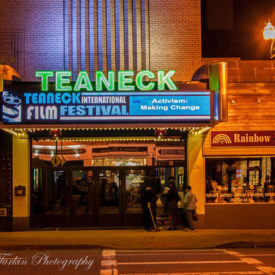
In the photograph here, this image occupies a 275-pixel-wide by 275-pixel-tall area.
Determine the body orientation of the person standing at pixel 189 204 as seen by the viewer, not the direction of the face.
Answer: to the viewer's left

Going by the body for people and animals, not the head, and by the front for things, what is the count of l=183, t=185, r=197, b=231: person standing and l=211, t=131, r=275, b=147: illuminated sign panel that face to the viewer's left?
1

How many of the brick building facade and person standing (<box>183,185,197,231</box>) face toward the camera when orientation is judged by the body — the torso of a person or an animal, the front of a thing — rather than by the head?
1

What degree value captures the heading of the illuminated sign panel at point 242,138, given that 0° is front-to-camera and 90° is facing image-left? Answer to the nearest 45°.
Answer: approximately 0°

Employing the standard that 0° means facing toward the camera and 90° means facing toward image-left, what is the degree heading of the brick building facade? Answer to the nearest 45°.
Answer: approximately 0°

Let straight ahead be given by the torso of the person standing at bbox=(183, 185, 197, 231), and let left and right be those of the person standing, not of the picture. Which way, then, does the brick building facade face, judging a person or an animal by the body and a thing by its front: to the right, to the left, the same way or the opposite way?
to the left

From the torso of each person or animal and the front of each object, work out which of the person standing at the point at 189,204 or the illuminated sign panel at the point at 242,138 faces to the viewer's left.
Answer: the person standing

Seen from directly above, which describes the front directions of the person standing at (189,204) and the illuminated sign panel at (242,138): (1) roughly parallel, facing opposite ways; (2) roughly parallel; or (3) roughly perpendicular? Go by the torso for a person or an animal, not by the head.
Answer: roughly perpendicular
